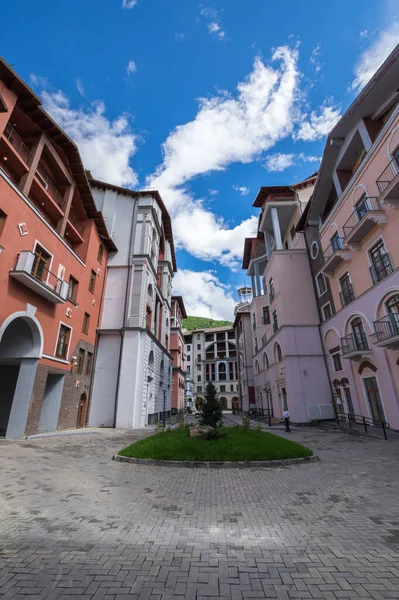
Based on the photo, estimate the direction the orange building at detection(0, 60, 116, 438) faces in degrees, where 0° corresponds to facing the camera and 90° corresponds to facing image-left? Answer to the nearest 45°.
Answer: approximately 315°

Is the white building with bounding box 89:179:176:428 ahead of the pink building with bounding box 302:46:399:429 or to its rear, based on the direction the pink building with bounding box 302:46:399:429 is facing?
ahead

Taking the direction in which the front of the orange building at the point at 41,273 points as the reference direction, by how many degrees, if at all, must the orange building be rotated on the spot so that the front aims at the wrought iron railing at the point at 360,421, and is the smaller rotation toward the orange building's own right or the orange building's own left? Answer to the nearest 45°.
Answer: approximately 45° to the orange building's own left

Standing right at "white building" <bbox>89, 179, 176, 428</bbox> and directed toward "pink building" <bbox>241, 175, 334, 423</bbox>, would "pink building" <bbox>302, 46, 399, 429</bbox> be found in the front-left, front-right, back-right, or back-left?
front-right

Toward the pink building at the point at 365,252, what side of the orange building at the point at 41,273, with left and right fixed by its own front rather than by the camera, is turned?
front

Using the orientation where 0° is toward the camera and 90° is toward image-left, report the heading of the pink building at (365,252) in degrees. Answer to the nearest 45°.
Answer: approximately 45°

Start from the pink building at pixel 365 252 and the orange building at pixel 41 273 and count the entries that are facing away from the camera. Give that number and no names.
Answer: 0

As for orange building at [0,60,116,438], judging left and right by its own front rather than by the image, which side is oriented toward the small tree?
front

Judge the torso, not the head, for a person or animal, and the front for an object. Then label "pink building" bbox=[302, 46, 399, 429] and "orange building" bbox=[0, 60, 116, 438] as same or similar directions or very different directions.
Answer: very different directions
